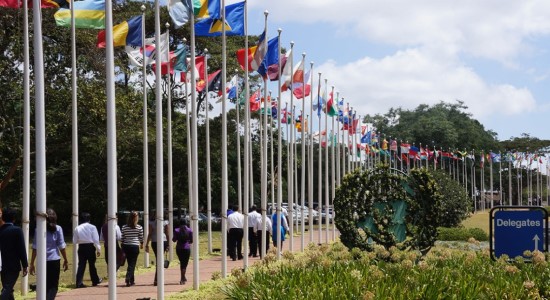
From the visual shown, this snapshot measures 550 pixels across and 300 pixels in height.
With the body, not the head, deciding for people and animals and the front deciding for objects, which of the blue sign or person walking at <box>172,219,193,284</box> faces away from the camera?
the person walking

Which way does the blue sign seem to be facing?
toward the camera

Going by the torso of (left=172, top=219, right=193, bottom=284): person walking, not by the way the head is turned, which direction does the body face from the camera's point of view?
away from the camera

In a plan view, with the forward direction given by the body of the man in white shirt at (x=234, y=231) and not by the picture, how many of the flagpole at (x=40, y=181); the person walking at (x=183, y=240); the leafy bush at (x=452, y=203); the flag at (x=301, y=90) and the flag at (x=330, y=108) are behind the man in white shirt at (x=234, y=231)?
2
